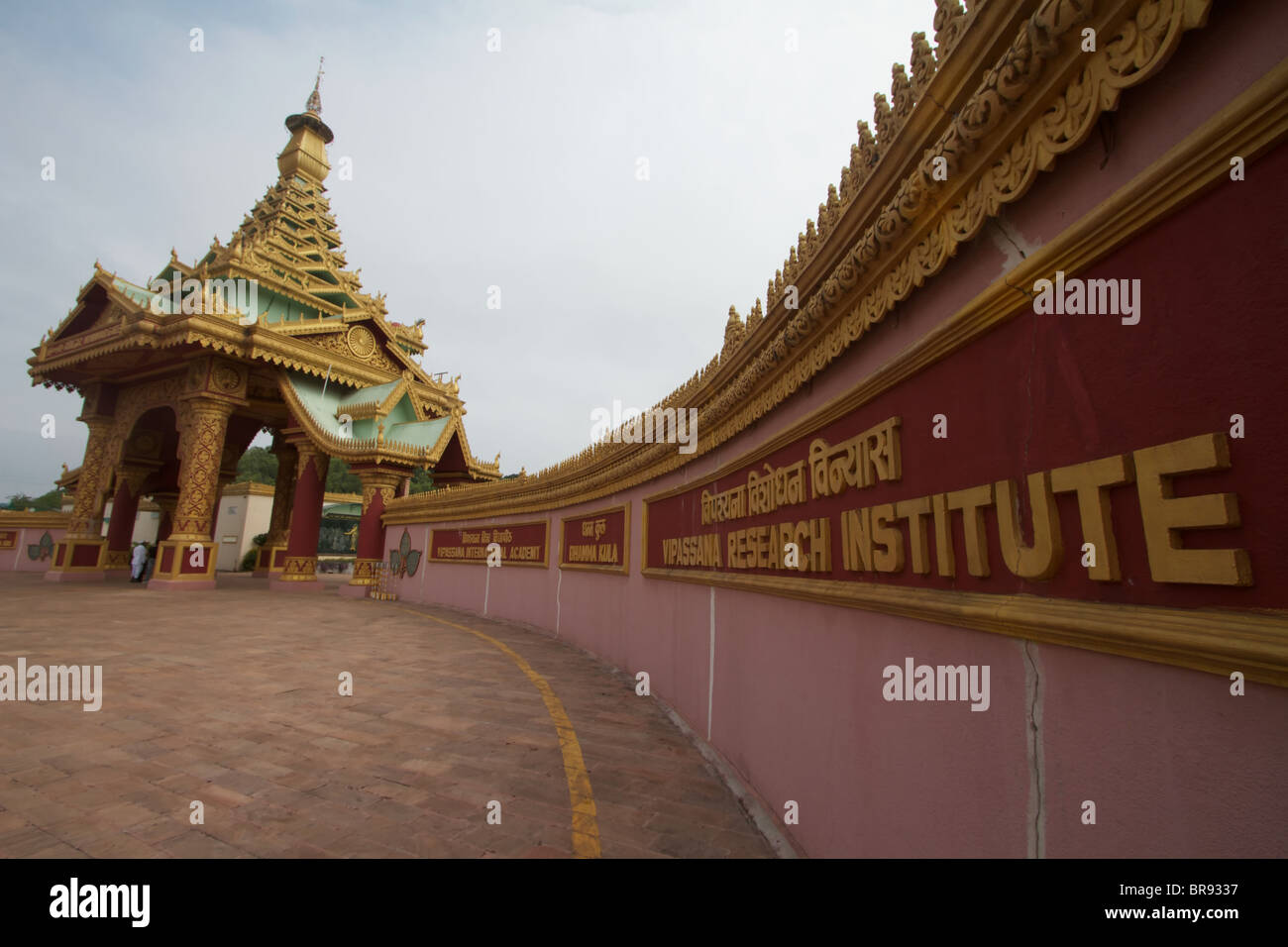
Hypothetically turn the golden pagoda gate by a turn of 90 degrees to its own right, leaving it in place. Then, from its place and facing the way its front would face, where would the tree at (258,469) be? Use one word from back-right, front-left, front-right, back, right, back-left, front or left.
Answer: front-right

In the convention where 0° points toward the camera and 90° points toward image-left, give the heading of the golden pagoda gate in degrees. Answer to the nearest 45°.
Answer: approximately 45°
